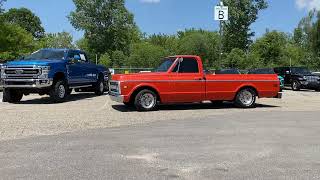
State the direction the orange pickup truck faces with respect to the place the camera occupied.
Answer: facing to the left of the viewer

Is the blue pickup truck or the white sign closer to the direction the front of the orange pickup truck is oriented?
the blue pickup truck

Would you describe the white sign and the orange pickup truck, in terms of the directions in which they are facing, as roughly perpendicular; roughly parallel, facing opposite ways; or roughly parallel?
roughly perpendicular

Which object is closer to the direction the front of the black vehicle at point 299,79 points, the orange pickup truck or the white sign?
the orange pickup truck

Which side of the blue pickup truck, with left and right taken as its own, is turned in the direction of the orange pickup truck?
left

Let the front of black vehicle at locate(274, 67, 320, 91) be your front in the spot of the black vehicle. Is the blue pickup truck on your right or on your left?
on your right

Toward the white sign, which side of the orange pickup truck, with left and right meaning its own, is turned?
right

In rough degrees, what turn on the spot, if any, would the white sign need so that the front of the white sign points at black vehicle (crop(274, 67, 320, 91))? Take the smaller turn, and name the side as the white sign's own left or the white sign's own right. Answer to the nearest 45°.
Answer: approximately 90° to the white sign's own left

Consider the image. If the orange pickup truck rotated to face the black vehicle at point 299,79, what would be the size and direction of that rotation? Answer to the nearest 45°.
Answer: approximately 135° to its right

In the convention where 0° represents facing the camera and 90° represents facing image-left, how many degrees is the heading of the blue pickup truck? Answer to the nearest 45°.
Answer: approximately 45°

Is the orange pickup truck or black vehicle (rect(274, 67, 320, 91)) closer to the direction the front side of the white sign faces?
the orange pickup truck

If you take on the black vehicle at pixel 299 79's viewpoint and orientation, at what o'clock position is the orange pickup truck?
The orange pickup truck is roughly at 2 o'clock from the black vehicle.

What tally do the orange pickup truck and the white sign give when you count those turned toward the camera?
1

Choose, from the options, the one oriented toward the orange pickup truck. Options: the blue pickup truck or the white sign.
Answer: the white sign
